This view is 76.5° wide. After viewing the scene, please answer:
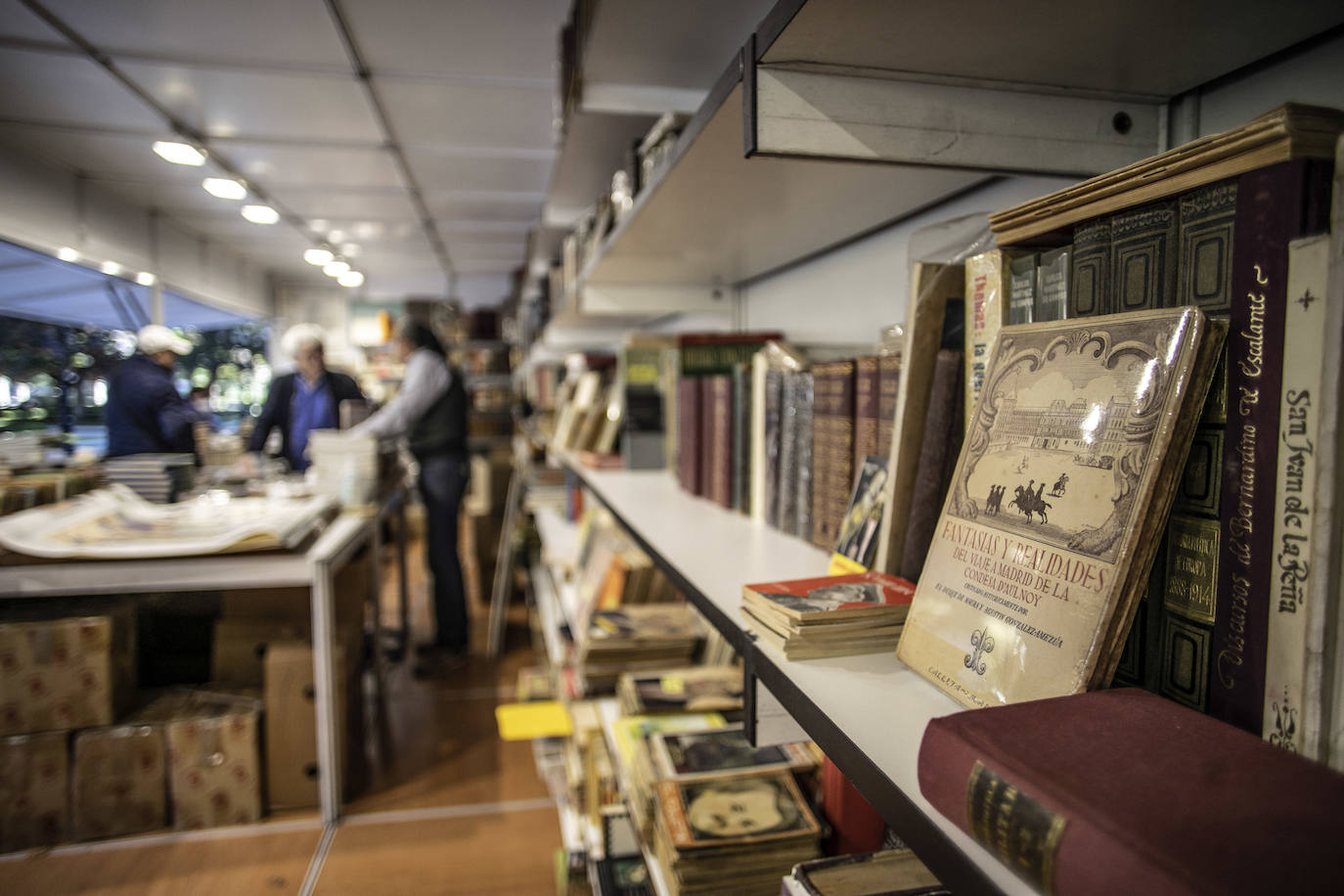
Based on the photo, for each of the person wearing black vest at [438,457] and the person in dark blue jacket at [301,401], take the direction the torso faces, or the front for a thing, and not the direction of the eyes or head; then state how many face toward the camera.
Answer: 1

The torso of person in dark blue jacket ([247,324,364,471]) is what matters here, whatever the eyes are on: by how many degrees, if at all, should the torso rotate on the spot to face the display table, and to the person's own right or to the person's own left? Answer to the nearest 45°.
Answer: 0° — they already face it

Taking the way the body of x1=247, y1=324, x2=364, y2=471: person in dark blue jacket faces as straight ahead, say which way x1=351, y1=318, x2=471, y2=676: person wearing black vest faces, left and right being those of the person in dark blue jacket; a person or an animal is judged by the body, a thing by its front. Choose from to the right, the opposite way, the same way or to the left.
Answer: to the right

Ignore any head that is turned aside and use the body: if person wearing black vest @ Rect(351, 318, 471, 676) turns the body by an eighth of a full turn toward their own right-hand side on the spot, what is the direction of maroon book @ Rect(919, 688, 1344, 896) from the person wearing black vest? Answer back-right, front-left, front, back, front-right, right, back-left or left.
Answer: back-left

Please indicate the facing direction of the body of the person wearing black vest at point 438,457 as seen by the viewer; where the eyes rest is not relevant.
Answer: to the viewer's left

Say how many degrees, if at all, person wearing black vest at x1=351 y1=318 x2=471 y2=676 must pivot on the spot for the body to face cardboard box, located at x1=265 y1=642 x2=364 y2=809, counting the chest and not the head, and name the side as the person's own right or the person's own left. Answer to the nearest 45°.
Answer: approximately 90° to the person's own left

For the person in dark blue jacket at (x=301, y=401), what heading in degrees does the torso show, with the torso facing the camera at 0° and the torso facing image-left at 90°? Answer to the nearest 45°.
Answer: approximately 0°
